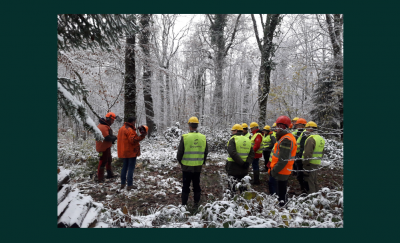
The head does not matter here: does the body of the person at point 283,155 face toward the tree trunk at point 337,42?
no

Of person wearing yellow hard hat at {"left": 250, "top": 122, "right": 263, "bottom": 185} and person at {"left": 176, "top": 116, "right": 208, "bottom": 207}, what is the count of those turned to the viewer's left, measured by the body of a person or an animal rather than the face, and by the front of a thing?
1

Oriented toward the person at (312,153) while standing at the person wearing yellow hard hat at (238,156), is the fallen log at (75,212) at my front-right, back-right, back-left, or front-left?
back-right

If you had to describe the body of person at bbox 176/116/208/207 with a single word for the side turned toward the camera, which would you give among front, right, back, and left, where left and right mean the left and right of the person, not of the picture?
back

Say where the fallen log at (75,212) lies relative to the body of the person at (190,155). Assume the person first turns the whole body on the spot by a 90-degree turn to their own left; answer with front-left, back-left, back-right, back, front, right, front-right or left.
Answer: front-left

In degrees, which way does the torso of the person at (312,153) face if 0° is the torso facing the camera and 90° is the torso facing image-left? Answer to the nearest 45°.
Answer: approximately 135°

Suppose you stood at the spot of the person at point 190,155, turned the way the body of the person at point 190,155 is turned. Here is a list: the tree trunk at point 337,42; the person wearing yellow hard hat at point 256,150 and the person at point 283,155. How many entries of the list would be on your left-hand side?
0

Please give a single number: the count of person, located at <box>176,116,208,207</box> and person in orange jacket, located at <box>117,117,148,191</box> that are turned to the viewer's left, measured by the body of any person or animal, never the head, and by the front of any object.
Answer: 0
